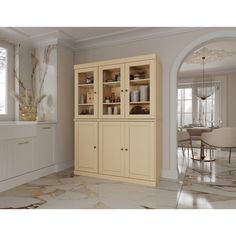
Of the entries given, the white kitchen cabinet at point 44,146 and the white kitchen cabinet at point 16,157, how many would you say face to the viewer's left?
0

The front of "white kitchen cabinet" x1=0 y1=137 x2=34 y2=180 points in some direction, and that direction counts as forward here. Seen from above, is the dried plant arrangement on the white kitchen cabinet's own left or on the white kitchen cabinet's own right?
on the white kitchen cabinet's own left

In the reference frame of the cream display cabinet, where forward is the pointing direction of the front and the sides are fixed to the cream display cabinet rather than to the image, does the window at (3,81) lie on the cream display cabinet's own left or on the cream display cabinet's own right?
on the cream display cabinet's own right

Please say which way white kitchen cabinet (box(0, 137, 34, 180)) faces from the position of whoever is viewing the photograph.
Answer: facing the viewer and to the right of the viewer

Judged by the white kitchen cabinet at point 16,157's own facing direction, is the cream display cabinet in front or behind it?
in front

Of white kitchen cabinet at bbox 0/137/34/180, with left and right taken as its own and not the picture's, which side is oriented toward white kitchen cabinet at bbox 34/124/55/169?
left

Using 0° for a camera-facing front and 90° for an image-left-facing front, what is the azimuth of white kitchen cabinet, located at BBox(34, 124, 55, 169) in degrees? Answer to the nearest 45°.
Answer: approximately 315°

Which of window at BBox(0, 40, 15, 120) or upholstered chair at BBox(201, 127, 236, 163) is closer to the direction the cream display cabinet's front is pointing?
the window

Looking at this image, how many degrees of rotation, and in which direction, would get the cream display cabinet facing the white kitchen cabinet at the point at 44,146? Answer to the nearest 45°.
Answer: approximately 45° to its right

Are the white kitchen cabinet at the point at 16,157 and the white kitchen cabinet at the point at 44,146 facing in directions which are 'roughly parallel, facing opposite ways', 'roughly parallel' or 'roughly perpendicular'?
roughly parallel

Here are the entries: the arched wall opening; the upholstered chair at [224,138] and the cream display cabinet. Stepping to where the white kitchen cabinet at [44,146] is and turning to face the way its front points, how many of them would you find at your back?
0

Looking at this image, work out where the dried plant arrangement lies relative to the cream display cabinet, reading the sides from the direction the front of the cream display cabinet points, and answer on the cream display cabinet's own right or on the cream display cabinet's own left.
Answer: on the cream display cabinet's own right

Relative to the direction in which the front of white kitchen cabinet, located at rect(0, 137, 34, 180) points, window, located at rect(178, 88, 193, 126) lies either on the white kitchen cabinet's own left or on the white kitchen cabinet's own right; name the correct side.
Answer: on the white kitchen cabinet's own left
